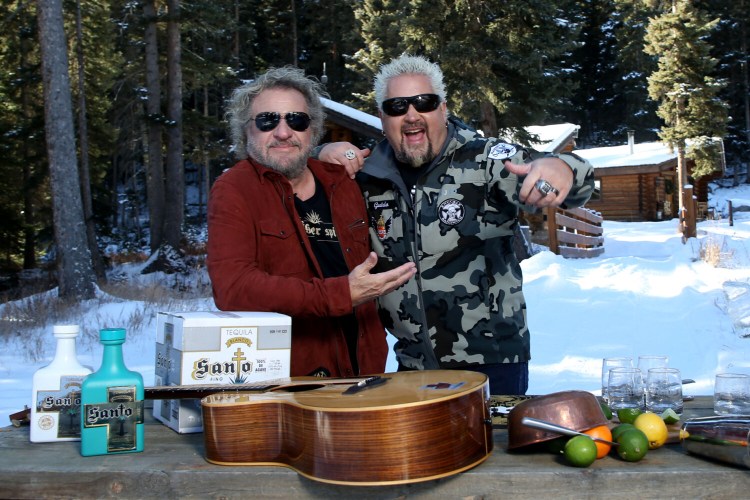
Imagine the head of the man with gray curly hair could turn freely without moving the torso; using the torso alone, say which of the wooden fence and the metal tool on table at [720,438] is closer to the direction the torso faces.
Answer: the metal tool on table

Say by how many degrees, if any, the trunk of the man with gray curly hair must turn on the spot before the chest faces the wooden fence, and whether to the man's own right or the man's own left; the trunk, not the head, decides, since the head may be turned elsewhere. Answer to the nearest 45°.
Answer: approximately 90° to the man's own left

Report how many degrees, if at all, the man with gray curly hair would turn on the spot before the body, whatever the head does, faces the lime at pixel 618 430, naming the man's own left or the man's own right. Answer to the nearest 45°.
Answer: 0° — they already face it

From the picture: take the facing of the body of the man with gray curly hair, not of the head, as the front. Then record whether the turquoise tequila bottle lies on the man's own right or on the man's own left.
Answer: on the man's own right

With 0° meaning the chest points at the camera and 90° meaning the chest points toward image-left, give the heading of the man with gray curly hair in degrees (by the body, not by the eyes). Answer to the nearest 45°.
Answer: approximately 315°

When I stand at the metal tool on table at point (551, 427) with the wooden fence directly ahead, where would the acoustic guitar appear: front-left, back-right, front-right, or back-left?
back-left

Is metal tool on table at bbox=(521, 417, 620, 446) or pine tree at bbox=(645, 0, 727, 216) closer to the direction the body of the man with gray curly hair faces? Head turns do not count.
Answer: the metal tool on table

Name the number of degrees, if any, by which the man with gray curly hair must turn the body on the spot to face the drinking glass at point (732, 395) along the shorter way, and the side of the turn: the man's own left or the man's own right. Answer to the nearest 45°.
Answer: approximately 45° to the man's own left

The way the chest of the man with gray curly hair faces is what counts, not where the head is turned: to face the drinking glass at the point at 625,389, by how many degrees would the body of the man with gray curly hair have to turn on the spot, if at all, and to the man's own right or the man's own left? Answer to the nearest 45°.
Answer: approximately 45° to the man's own left
